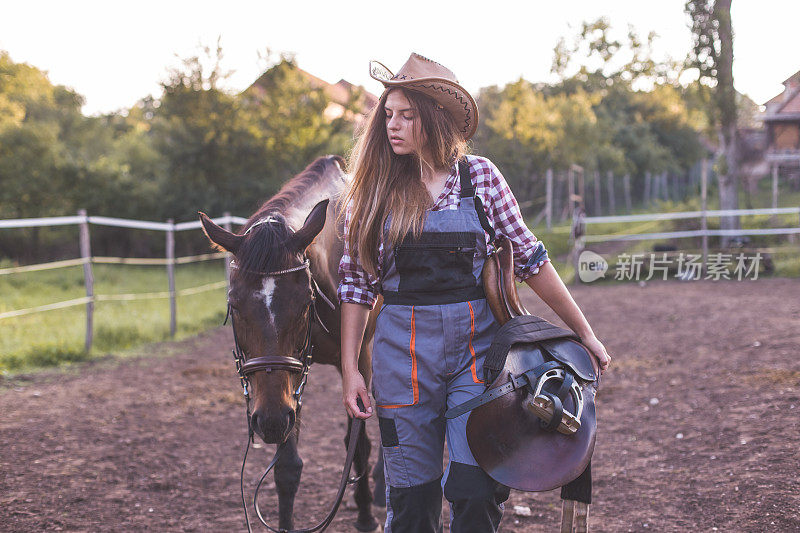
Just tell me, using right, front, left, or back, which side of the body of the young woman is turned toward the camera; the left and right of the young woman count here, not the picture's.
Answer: front

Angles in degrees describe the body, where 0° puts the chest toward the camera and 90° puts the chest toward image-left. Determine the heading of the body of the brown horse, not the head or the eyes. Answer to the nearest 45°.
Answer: approximately 45°

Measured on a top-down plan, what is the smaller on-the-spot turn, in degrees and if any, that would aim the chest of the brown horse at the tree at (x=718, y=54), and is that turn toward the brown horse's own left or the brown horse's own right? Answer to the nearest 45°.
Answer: approximately 180°

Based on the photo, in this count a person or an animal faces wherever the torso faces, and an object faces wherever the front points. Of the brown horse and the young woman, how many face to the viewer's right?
0

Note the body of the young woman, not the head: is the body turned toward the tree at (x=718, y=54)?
no

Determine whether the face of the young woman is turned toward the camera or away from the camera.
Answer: toward the camera
